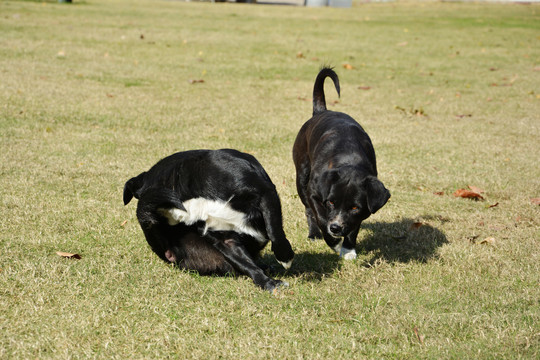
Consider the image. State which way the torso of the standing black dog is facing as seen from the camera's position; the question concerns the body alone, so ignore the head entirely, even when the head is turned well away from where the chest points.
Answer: toward the camera

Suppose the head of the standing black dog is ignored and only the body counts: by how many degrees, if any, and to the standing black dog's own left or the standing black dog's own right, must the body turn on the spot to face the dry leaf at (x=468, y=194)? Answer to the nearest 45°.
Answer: approximately 135° to the standing black dog's own left

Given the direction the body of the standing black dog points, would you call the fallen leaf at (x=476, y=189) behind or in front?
behind

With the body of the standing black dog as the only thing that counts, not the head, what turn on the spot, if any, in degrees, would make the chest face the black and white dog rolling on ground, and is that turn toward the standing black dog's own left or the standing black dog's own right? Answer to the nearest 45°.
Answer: approximately 45° to the standing black dog's own right

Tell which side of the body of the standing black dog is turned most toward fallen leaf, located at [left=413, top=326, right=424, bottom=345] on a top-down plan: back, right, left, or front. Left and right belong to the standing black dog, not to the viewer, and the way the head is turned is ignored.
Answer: front

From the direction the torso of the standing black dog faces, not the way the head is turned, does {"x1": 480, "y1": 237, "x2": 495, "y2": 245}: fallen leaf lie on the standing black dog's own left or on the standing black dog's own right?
on the standing black dog's own left

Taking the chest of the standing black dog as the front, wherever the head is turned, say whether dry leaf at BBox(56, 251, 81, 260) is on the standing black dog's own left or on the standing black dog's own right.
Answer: on the standing black dog's own right

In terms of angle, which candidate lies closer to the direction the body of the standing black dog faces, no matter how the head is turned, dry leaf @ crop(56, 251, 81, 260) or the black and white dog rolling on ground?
the black and white dog rolling on ground
